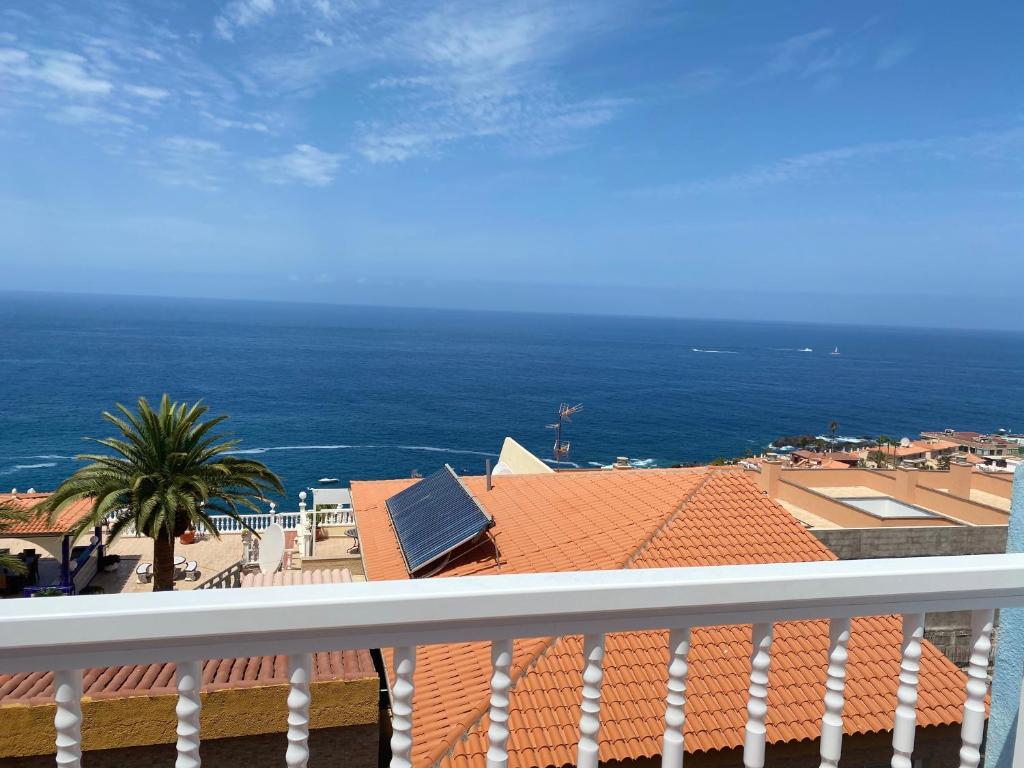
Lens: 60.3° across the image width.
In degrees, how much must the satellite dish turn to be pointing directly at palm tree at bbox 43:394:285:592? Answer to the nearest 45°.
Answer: approximately 90° to its right

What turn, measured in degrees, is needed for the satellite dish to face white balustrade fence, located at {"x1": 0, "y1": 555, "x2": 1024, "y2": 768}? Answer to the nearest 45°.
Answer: approximately 45° to its left

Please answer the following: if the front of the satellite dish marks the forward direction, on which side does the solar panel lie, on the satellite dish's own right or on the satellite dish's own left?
on the satellite dish's own left

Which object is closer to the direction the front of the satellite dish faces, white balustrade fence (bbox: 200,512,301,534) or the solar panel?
the solar panel

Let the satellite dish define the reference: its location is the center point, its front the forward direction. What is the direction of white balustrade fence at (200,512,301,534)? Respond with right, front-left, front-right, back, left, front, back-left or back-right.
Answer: back-right

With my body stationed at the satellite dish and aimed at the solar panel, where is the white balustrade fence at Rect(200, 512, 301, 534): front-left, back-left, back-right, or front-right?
back-left

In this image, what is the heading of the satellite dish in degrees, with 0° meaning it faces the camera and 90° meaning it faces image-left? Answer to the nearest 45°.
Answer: approximately 45°
